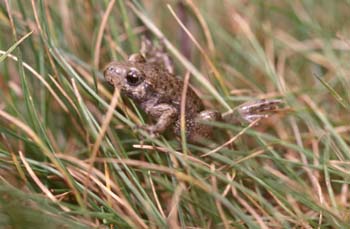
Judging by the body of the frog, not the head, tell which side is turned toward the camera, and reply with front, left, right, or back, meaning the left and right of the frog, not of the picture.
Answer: left
